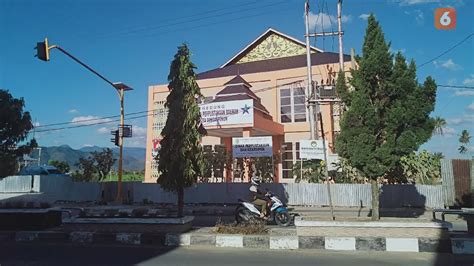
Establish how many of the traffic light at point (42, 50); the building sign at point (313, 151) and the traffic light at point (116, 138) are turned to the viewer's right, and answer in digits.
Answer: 0

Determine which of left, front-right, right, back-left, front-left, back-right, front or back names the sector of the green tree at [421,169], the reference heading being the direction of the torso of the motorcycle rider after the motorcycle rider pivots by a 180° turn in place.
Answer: back-right

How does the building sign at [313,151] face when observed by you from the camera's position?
facing the viewer

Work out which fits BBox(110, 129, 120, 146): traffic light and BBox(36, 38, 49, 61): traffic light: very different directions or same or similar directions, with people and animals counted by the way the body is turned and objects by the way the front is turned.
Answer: same or similar directions

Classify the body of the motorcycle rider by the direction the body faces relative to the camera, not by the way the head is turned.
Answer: to the viewer's right

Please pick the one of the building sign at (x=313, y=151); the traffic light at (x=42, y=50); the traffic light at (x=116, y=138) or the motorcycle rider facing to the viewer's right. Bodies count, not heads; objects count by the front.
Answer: the motorcycle rider

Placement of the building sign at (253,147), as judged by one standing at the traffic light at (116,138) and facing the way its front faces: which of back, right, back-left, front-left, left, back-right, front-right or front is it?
back

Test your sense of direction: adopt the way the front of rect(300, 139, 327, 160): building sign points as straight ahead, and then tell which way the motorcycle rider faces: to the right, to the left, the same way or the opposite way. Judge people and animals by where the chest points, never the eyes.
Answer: to the left

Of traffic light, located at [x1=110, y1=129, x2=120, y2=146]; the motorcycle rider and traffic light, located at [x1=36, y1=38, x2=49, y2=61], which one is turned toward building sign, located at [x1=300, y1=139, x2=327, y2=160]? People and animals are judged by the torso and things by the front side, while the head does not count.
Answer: the motorcycle rider
